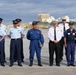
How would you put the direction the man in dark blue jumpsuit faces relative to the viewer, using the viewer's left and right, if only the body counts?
facing the viewer

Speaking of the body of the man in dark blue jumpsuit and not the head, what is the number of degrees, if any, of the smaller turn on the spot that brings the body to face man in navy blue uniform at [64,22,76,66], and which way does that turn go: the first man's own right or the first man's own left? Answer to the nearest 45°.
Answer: approximately 90° to the first man's own left
